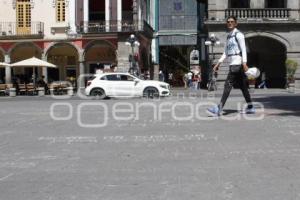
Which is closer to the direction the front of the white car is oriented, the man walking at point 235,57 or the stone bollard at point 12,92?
the man walking

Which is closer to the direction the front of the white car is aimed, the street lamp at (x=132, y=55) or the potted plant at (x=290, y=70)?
the potted plant

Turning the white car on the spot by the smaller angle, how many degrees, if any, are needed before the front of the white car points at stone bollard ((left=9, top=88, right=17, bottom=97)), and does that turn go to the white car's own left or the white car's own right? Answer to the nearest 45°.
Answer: approximately 135° to the white car's own left

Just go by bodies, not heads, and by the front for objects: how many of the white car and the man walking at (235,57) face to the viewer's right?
1

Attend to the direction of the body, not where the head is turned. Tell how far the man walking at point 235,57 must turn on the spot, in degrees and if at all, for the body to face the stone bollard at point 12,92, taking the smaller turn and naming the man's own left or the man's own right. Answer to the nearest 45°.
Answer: approximately 90° to the man's own right

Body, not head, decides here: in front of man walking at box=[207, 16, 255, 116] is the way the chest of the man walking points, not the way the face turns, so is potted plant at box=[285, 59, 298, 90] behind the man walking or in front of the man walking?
behind

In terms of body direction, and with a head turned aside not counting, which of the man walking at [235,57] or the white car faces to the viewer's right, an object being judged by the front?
the white car
